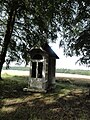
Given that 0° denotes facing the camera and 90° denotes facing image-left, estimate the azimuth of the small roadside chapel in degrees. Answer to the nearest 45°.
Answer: approximately 45°
